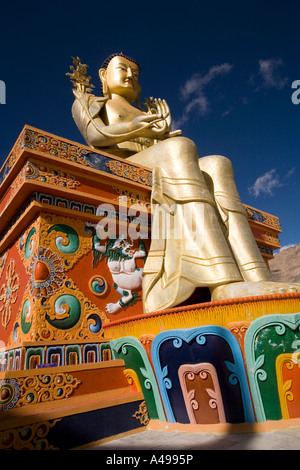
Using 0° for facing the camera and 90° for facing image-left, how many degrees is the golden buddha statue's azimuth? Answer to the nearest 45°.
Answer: approximately 315°
